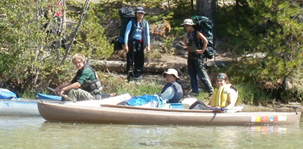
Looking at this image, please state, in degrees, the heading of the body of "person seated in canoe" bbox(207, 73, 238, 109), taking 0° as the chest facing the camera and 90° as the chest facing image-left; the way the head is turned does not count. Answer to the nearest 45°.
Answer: approximately 45°

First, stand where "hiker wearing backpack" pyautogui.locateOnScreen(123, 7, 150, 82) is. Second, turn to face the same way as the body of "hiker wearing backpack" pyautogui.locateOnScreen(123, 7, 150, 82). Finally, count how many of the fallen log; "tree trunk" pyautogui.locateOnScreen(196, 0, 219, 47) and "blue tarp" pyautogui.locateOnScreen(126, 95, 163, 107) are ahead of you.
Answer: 1

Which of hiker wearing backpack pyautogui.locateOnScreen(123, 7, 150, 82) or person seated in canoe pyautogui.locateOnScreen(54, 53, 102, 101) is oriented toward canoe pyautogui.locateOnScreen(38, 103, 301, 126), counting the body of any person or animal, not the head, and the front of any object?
the hiker wearing backpack

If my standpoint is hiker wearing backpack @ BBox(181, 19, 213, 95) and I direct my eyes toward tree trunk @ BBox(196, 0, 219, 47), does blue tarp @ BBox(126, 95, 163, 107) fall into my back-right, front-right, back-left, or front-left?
back-left

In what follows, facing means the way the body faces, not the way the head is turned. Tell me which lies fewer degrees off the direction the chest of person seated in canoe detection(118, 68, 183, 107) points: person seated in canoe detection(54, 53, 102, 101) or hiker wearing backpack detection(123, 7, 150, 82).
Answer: the person seated in canoe

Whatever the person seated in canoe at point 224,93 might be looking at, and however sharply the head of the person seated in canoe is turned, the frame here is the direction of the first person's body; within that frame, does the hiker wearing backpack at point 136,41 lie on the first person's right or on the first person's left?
on the first person's right

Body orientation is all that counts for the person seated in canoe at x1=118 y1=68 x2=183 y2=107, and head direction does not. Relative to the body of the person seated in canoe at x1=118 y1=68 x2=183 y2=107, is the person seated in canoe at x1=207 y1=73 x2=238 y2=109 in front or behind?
behind

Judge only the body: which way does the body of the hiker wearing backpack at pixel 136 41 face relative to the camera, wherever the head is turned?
toward the camera

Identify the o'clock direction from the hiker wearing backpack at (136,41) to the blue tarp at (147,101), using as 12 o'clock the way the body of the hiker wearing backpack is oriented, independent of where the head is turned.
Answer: The blue tarp is roughly at 12 o'clock from the hiker wearing backpack.

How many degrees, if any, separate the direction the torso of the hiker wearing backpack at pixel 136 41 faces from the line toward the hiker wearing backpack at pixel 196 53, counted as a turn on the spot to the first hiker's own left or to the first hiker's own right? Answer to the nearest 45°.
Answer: approximately 90° to the first hiker's own left
